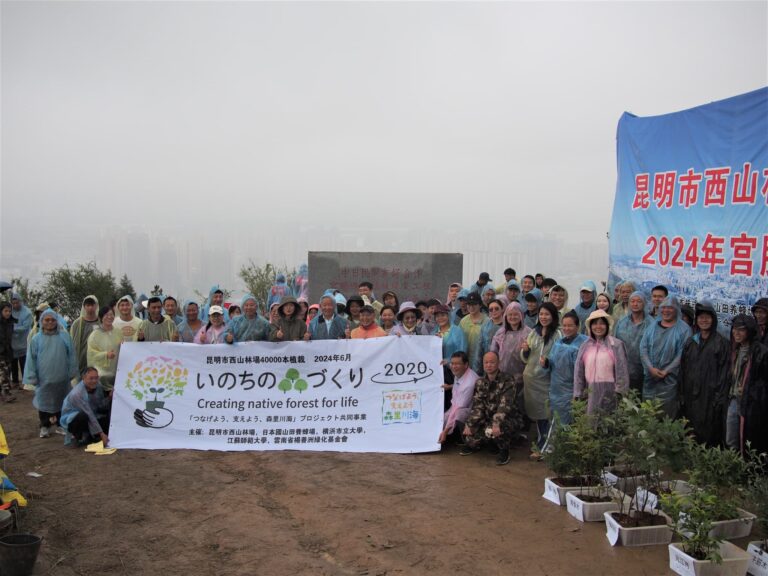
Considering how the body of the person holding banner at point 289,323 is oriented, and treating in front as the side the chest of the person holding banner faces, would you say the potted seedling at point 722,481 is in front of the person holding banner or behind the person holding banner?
in front

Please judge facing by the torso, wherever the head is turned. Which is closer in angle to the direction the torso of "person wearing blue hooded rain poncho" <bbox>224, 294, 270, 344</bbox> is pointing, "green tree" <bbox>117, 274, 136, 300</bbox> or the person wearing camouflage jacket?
the person wearing camouflage jacket

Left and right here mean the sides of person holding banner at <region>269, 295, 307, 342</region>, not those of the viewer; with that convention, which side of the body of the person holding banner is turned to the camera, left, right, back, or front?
front

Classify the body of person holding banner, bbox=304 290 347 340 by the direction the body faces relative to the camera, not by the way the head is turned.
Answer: toward the camera

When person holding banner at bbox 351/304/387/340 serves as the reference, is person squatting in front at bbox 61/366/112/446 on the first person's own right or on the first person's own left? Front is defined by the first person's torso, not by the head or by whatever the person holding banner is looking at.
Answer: on the first person's own right

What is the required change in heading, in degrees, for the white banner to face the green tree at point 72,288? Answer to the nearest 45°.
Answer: approximately 135° to its right

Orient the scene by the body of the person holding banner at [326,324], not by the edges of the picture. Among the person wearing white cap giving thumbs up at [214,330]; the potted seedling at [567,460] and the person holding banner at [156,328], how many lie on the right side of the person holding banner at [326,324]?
2

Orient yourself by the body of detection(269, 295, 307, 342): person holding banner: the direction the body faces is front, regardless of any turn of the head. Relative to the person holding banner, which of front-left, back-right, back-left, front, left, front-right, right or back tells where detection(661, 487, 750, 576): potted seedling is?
front-left

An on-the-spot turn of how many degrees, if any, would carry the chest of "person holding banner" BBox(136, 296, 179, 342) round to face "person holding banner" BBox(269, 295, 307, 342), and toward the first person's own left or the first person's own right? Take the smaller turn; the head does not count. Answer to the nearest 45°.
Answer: approximately 45° to the first person's own left

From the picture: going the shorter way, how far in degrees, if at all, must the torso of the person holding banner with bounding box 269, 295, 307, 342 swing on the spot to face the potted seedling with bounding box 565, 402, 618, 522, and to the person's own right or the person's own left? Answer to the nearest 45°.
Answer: approximately 45° to the person's own left

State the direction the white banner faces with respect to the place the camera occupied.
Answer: facing the viewer

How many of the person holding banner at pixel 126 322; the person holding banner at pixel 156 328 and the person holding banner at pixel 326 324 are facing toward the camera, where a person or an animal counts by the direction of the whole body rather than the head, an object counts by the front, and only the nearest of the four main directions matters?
3

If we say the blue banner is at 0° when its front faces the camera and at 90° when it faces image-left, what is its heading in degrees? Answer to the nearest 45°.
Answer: approximately 45°
